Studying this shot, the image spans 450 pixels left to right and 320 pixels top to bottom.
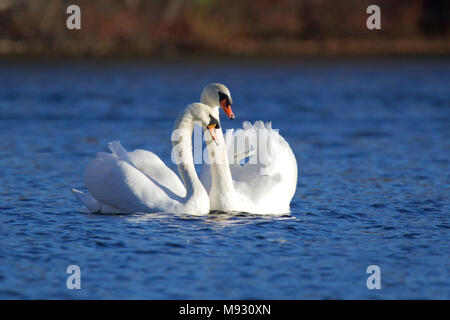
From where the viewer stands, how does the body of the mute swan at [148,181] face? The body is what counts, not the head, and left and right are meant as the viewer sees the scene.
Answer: facing to the right of the viewer

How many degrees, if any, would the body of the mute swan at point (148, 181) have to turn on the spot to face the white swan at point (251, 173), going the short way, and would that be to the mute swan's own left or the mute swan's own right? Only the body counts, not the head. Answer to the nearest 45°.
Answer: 0° — it already faces it

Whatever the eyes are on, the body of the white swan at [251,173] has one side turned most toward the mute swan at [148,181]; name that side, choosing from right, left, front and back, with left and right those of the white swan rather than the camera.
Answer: front

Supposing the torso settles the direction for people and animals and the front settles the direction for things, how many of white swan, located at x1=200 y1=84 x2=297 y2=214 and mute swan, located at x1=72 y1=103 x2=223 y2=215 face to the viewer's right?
1

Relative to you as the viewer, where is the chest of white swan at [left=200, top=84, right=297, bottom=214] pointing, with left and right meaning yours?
facing the viewer and to the left of the viewer
